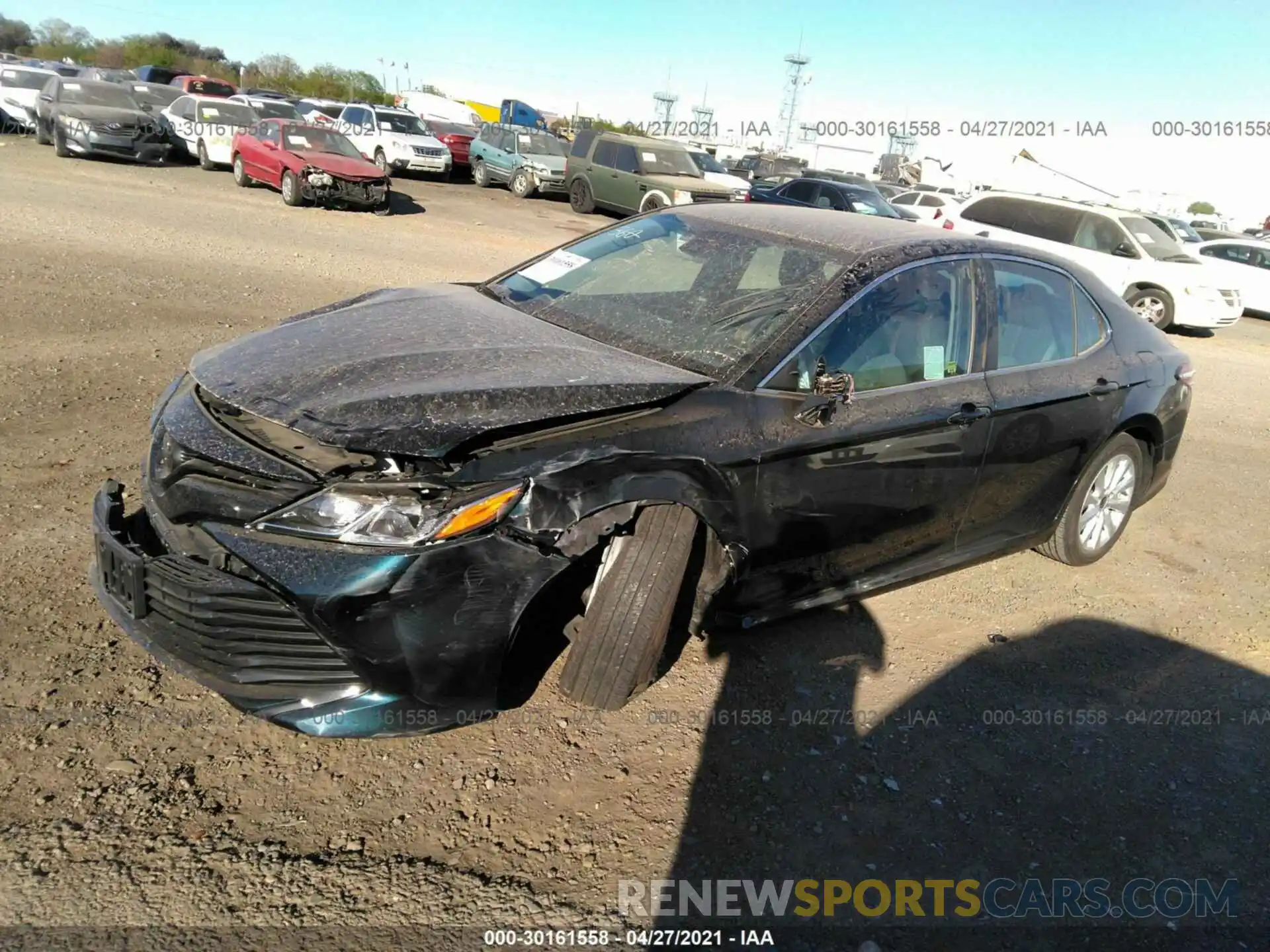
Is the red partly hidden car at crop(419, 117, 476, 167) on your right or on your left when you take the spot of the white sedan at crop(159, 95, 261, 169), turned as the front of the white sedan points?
on your left

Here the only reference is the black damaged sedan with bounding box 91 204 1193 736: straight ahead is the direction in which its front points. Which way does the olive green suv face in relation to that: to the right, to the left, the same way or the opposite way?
to the left

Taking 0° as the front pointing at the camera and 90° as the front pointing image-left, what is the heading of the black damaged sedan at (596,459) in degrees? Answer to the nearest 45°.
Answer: approximately 45°

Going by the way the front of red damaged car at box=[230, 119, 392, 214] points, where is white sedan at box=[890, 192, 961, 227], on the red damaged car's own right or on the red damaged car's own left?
on the red damaged car's own left

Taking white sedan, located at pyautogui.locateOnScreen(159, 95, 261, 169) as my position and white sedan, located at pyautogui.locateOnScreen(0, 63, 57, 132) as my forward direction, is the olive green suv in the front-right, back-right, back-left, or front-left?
back-right

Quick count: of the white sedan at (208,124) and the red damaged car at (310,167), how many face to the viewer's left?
0

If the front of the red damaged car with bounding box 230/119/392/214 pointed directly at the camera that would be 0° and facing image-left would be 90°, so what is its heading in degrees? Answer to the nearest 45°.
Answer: approximately 315°

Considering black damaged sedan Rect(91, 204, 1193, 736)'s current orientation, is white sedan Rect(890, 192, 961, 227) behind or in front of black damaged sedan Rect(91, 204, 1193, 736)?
behind

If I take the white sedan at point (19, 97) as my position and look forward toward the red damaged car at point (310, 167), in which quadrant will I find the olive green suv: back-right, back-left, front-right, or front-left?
front-left

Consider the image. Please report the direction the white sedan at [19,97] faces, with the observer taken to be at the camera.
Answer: facing the viewer and to the right of the viewer

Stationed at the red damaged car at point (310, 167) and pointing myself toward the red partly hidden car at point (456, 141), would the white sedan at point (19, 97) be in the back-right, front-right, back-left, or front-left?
front-left

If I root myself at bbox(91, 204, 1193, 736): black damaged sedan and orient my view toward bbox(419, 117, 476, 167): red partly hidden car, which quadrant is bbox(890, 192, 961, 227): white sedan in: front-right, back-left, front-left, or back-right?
front-right
